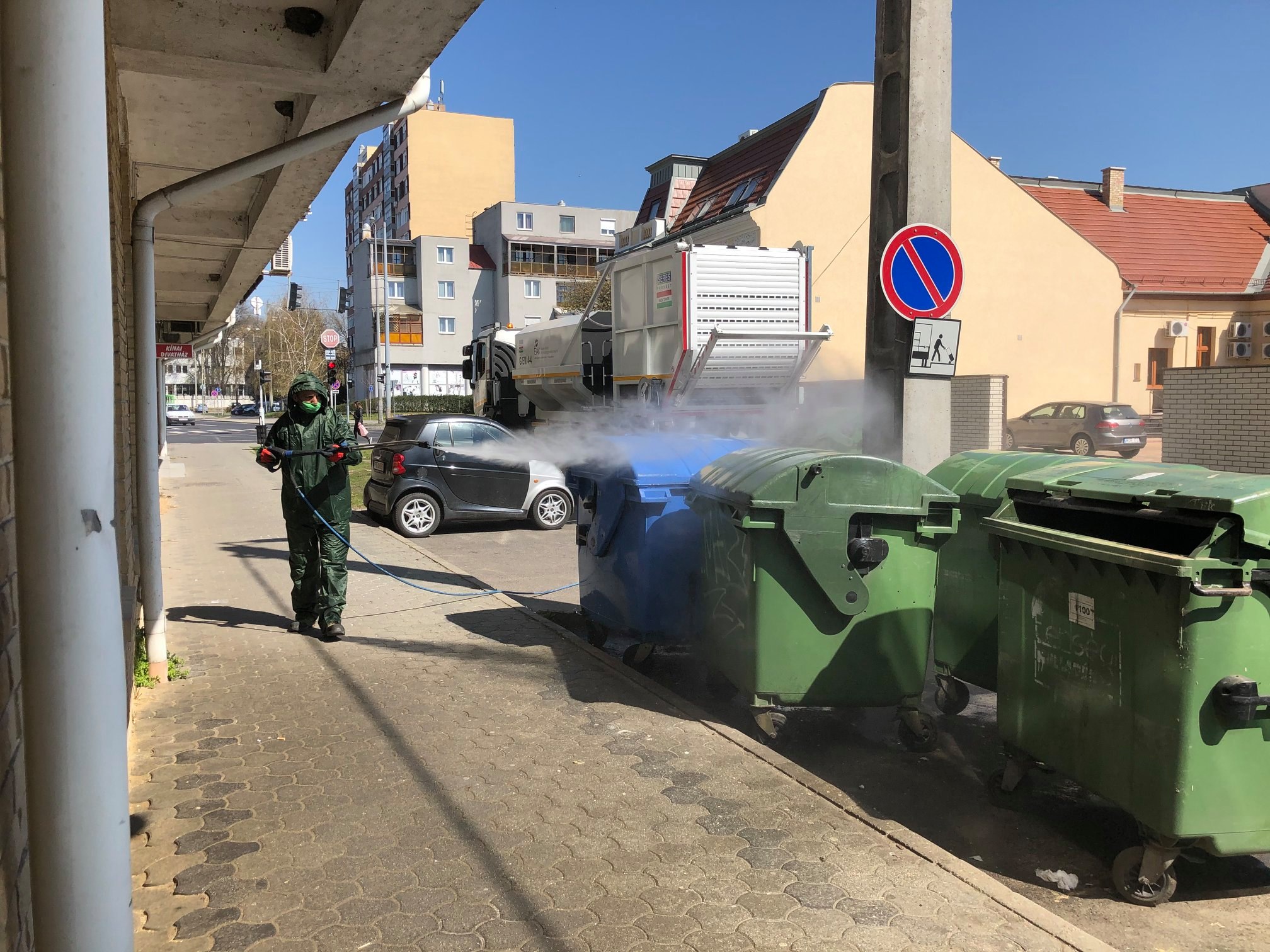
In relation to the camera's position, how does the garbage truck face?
facing away from the viewer and to the left of the viewer

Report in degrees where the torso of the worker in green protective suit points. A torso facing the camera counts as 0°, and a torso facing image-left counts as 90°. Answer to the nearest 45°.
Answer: approximately 0°

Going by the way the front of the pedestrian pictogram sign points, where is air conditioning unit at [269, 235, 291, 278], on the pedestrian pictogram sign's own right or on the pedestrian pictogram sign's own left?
on the pedestrian pictogram sign's own right

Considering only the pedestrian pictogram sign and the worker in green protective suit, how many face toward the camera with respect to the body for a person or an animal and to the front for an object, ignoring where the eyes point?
2

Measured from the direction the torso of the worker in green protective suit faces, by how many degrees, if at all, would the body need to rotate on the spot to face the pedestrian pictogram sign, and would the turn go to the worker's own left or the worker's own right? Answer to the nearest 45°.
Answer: approximately 90° to the worker's own left

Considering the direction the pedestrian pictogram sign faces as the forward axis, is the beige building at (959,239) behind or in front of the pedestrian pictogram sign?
behind

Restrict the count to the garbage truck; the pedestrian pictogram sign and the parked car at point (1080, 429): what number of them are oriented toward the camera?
1

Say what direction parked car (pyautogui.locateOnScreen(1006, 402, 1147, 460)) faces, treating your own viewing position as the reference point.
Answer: facing away from the viewer and to the left of the viewer

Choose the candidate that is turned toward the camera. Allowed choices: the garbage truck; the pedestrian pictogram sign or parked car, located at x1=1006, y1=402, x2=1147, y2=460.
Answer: the pedestrian pictogram sign

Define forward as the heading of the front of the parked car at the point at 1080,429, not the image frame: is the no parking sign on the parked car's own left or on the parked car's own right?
on the parked car's own left

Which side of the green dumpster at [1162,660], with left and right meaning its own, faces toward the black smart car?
right
